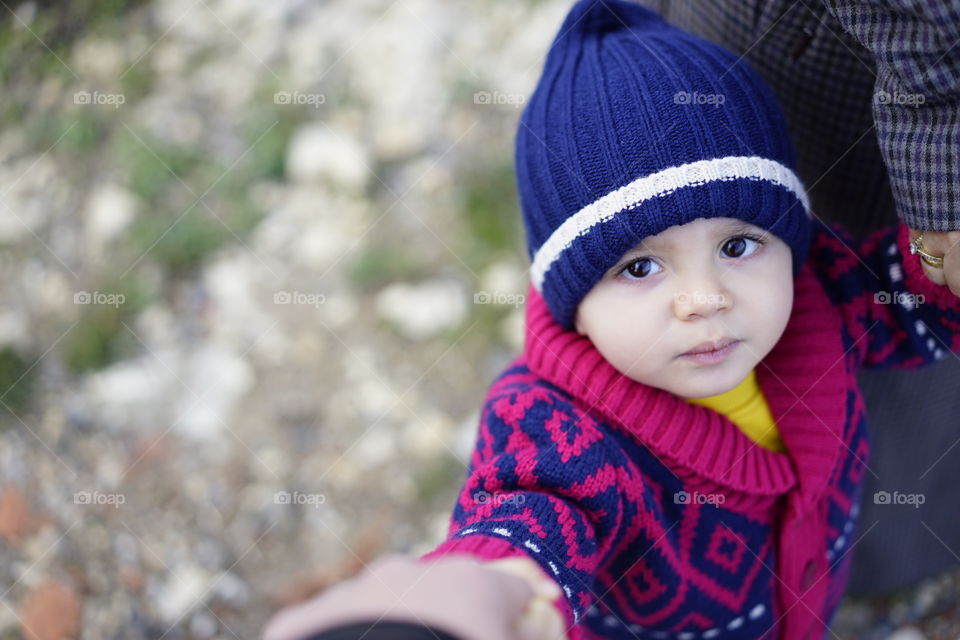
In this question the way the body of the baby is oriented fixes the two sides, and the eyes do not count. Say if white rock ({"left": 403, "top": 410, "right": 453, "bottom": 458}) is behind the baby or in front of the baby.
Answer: behind

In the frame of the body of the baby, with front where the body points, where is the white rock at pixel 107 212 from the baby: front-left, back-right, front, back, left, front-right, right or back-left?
back

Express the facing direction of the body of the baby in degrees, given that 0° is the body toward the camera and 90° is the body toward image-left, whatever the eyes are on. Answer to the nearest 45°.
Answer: approximately 315°

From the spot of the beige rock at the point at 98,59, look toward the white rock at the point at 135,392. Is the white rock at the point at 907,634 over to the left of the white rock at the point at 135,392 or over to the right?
left

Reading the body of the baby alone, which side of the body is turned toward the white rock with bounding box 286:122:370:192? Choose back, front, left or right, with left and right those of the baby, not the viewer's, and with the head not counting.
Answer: back

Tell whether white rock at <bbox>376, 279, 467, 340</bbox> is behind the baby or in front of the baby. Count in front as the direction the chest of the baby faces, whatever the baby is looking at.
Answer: behind

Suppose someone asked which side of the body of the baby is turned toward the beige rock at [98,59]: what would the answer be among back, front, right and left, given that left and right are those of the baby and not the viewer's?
back
